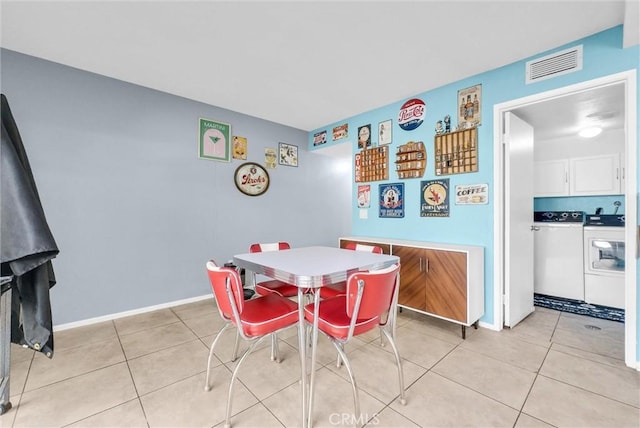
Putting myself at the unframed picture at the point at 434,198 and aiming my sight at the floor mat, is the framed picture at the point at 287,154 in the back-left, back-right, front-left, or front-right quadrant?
back-left

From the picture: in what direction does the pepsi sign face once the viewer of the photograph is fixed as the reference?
facing the viewer and to the left of the viewer

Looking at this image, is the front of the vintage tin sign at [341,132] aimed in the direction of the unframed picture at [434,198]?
no

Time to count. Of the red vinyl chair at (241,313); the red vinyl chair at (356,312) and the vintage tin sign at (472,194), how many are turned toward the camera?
1

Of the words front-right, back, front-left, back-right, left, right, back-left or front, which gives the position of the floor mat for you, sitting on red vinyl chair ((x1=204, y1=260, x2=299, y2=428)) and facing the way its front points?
front-right

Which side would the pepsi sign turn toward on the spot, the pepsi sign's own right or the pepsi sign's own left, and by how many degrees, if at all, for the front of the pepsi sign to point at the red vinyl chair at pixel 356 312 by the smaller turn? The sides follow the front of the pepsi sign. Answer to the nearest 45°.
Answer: approximately 45° to the pepsi sign's own left

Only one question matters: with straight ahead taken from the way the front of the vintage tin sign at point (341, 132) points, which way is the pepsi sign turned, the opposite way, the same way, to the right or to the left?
the same way

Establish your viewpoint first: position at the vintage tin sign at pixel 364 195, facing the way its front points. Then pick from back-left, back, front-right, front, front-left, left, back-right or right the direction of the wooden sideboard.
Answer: left

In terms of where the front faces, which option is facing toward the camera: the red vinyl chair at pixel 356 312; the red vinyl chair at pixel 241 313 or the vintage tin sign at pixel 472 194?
the vintage tin sign

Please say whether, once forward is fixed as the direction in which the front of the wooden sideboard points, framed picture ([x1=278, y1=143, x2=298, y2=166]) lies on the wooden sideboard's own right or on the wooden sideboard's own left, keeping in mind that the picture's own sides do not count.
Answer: on the wooden sideboard's own right

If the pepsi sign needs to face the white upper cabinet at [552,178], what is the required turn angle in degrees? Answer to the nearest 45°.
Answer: approximately 180°

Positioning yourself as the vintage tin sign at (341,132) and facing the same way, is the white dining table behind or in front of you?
in front

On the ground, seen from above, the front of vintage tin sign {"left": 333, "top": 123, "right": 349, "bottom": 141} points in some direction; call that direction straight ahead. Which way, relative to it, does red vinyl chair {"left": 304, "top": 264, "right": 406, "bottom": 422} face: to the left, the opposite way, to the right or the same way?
to the right

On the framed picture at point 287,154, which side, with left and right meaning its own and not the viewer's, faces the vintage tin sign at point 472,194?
front

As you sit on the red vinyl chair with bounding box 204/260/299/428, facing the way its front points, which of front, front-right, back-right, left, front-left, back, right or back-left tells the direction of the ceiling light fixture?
front-right

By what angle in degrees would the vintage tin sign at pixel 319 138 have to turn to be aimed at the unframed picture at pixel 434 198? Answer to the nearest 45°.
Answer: approximately 90° to its left

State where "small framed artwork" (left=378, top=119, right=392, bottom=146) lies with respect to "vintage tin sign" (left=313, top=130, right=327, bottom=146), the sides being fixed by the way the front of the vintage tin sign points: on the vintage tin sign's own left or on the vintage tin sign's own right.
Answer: on the vintage tin sign's own left

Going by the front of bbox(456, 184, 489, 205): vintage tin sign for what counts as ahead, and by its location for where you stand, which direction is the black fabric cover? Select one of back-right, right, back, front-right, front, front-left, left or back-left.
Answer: front-right
